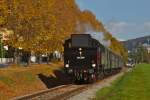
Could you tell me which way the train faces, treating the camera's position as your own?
facing the viewer and to the left of the viewer
